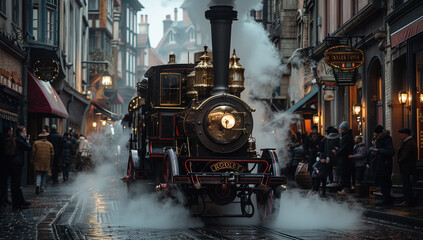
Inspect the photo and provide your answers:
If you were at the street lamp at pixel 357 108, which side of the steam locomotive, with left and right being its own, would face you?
left

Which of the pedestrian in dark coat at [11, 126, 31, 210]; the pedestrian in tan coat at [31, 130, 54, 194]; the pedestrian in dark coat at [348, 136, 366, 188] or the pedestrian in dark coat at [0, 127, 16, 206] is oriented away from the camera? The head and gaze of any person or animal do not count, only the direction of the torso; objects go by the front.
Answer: the pedestrian in tan coat at [31, 130, 54, 194]

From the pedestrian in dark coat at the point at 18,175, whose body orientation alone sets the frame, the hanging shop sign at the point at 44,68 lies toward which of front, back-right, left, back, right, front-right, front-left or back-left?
left

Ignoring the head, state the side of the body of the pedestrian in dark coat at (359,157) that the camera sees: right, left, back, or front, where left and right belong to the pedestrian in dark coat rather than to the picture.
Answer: left

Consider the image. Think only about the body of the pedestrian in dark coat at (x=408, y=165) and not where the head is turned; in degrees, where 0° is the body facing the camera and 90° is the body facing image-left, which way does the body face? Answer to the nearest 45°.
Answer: approximately 90°

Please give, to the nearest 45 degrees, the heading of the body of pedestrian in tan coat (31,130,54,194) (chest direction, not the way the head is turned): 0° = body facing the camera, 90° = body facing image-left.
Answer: approximately 180°

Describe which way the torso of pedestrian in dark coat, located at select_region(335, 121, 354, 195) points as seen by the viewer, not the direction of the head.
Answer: to the viewer's left

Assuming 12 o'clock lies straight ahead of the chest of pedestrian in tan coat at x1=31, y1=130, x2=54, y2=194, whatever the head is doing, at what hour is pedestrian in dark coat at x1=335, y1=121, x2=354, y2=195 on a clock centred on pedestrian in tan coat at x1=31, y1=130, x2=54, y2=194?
pedestrian in dark coat at x1=335, y1=121, x2=354, y2=195 is roughly at 4 o'clock from pedestrian in tan coat at x1=31, y1=130, x2=54, y2=194.

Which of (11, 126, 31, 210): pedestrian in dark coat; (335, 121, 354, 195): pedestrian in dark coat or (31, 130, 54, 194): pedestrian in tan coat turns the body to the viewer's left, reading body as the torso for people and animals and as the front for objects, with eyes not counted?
(335, 121, 354, 195): pedestrian in dark coat

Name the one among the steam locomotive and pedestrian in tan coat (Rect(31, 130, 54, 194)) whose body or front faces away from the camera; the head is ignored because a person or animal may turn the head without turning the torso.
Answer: the pedestrian in tan coat

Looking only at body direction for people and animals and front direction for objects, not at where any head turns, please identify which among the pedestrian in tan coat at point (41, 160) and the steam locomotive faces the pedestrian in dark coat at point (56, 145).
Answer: the pedestrian in tan coat at point (41, 160)
